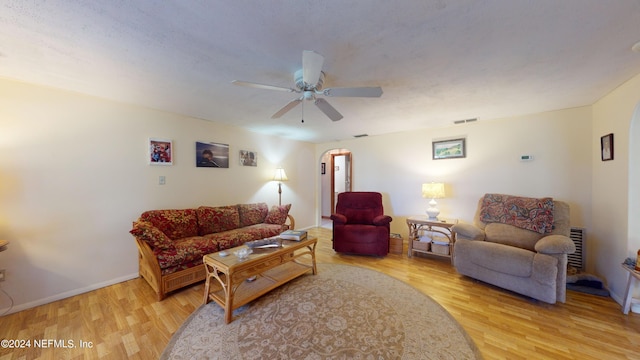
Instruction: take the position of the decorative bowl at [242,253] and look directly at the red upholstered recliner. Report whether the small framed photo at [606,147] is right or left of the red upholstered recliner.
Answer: right

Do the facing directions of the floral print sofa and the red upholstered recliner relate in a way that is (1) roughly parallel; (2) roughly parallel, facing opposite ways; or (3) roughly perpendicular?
roughly perpendicular

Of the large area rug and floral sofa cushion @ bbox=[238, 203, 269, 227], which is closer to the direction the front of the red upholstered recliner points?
the large area rug

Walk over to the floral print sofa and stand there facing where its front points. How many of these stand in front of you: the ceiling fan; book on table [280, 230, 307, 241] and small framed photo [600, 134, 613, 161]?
3

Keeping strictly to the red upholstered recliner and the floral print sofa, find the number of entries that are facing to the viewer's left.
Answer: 0

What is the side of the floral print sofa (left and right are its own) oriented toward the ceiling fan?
front

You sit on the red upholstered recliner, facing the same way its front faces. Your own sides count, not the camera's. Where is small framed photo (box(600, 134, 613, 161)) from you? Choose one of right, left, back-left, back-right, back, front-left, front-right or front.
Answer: left

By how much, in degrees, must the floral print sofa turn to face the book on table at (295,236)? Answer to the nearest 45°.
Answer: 0° — it already faces it

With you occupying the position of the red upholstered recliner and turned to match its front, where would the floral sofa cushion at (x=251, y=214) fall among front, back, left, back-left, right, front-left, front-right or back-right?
right

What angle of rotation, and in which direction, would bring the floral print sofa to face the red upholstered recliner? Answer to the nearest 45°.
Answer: approximately 45° to its left

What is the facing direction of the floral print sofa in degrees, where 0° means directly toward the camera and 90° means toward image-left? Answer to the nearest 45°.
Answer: approximately 315°

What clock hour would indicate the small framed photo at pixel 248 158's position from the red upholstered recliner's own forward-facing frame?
The small framed photo is roughly at 3 o'clock from the red upholstered recliner.

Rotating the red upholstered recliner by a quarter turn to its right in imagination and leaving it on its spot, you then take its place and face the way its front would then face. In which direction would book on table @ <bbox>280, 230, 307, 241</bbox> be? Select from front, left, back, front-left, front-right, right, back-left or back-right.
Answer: front-left

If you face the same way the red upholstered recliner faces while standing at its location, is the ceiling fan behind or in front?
in front

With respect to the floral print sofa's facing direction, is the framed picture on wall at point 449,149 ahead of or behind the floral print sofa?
ahead

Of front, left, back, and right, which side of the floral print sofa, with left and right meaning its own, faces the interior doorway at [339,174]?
left

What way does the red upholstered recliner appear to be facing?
toward the camera

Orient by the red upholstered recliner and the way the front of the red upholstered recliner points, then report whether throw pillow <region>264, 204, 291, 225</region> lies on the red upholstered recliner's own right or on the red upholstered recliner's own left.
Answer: on the red upholstered recliner's own right
